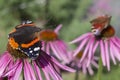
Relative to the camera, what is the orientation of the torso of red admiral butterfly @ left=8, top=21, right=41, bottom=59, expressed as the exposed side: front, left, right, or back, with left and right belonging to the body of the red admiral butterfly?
right
